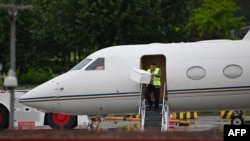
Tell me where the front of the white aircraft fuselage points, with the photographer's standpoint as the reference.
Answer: facing to the left of the viewer

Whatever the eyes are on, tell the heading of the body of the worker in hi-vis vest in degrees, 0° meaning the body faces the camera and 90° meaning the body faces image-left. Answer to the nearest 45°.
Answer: approximately 45°
